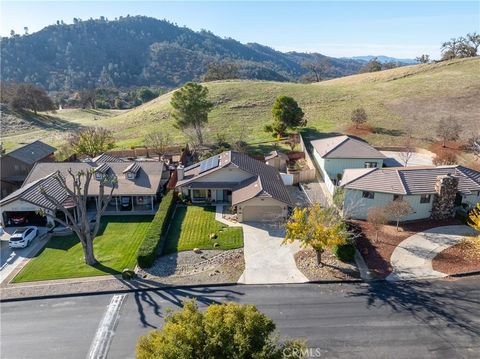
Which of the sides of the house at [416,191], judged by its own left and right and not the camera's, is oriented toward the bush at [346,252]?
front

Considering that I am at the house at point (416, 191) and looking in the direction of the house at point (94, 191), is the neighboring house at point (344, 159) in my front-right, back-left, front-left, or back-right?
front-right

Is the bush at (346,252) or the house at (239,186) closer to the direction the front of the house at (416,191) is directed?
the bush

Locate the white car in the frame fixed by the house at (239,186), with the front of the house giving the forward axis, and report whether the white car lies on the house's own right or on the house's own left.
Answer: on the house's own right

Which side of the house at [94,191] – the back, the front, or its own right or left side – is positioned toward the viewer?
front

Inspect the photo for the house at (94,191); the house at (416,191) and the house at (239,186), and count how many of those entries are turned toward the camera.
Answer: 3

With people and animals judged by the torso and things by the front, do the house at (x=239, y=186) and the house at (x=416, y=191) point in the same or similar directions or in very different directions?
same or similar directions

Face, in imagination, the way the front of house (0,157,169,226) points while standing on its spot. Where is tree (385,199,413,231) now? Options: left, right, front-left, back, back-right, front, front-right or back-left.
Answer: front-left

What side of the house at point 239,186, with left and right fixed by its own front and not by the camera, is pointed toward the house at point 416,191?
left

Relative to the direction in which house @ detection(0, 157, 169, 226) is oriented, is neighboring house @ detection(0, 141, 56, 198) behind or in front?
behind

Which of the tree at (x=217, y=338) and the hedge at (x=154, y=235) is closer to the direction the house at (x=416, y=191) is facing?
the tree

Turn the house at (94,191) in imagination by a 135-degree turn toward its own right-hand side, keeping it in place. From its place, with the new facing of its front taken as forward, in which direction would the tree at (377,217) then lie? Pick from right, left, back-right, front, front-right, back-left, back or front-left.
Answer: back

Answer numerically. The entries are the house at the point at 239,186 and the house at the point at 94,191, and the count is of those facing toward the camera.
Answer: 2

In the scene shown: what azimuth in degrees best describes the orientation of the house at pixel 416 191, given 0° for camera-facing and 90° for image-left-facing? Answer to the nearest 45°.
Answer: approximately 0°

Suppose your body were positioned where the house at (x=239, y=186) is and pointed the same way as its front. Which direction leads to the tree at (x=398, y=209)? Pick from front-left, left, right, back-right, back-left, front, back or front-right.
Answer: front-left

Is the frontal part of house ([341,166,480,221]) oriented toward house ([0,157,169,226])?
no

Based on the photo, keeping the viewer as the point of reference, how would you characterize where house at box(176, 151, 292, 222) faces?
facing the viewer

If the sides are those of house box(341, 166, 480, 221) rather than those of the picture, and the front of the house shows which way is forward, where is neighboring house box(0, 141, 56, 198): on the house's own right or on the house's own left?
on the house's own right

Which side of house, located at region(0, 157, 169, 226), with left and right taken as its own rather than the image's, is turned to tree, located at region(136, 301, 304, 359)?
front

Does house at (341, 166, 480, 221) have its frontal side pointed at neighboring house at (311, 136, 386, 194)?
no
